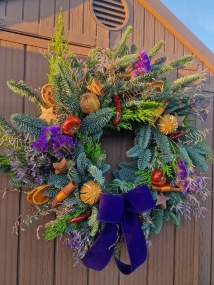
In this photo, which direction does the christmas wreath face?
toward the camera
